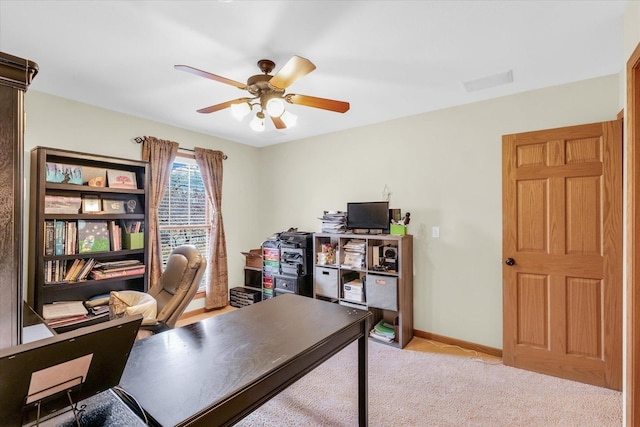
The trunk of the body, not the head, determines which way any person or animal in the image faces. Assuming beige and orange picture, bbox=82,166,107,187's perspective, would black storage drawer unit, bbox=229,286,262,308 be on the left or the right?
on its left

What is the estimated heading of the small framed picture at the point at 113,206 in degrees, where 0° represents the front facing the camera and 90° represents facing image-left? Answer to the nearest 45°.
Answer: approximately 0°

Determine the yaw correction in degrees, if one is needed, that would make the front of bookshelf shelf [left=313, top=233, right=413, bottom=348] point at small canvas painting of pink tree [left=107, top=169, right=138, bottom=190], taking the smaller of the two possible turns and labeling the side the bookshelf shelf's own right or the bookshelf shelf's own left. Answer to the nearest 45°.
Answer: approximately 45° to the bookshelf shelf's own right

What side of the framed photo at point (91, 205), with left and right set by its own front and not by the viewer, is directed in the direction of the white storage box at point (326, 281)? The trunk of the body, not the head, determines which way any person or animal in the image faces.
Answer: left

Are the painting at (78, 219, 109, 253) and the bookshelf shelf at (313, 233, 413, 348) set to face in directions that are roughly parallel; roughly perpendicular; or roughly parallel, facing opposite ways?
roughly perpendicular

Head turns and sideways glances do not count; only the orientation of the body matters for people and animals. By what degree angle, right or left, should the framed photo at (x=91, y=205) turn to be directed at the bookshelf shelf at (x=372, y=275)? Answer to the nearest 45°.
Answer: approximately 45° to its left

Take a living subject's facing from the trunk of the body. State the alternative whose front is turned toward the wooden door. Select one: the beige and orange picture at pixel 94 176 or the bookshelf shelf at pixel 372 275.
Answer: the beige and orange picture

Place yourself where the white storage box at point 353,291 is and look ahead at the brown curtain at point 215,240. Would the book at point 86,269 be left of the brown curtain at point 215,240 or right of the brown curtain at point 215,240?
left
